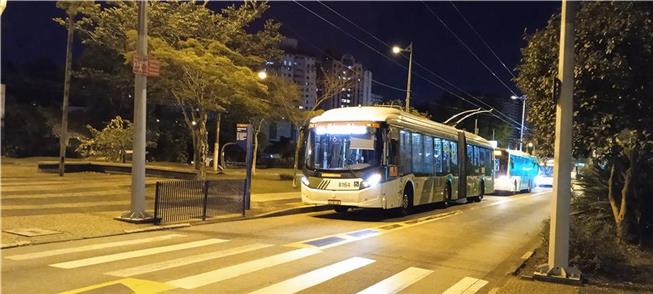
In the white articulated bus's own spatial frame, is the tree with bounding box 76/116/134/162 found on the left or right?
on its right

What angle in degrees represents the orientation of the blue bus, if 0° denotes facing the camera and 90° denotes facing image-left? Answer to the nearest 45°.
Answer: approximately 45°

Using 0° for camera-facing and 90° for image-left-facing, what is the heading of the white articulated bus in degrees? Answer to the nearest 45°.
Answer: approximately 45°

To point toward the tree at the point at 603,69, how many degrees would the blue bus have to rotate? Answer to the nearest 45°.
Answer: approximately 45° to its left

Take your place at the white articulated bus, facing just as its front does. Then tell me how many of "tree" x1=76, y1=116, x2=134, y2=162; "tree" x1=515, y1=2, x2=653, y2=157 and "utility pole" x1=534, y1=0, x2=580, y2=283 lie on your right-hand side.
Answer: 1

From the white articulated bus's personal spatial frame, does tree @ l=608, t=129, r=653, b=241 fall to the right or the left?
on its left
